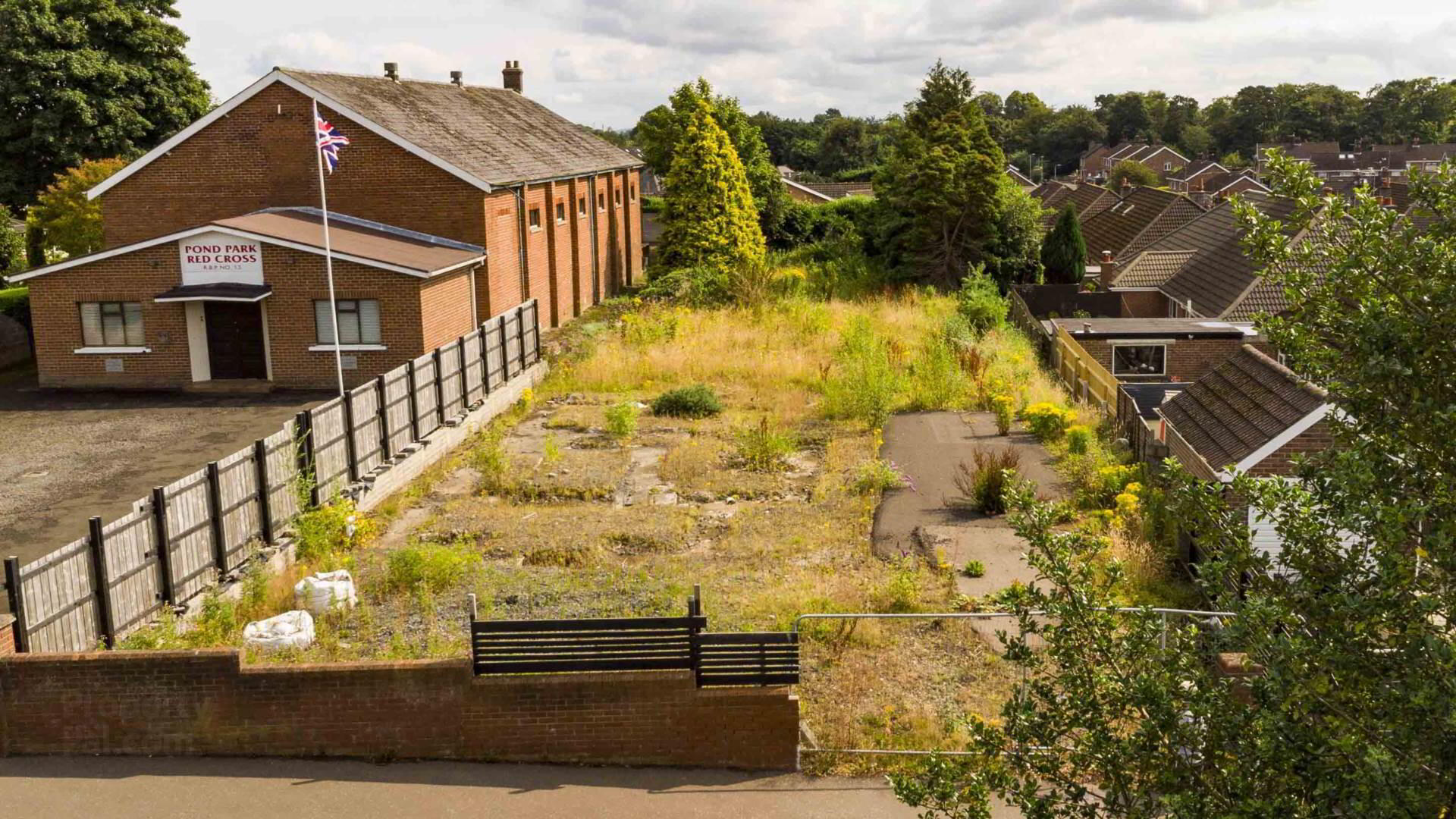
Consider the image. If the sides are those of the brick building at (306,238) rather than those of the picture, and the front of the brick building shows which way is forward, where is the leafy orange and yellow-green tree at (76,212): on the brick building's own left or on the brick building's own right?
on the brick building's own right

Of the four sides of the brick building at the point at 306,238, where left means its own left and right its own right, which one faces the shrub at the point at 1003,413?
left

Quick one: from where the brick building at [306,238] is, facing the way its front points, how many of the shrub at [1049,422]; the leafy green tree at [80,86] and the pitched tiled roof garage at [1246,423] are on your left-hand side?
2

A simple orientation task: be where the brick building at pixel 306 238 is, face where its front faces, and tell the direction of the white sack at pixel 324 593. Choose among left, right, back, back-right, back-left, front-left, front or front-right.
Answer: front-left

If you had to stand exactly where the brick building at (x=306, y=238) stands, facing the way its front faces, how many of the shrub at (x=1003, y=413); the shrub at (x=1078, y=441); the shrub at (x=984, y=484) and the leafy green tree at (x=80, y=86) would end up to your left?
3

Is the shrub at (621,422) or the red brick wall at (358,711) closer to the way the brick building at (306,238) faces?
the red brick wall

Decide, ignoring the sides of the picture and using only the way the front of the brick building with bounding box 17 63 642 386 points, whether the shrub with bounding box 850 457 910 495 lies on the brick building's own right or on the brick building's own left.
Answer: on the brick building's own left

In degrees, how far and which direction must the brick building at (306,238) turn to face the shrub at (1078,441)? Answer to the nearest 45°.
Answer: approximately 90° to its left

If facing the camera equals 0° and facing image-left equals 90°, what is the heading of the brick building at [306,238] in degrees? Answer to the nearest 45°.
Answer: approximately 45°

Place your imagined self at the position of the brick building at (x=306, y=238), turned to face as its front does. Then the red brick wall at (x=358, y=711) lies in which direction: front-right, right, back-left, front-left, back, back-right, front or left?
front-left

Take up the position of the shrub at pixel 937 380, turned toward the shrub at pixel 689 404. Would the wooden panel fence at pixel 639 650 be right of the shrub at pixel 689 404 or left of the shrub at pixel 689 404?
left

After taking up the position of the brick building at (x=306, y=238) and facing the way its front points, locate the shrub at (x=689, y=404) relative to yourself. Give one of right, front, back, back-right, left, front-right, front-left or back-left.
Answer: left

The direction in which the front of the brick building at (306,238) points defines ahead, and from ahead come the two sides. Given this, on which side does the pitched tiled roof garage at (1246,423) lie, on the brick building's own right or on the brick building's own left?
on the brick building's own left

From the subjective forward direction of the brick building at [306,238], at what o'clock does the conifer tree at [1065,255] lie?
The conifer tree is roughly at 7 o'clock from the brick building.

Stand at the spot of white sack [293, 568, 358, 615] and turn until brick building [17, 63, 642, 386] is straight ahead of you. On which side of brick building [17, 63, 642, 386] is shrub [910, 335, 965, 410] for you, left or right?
right

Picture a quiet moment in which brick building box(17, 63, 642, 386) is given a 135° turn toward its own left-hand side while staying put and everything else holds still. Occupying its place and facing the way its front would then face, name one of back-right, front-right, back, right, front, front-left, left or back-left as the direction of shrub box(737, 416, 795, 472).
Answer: front-right
